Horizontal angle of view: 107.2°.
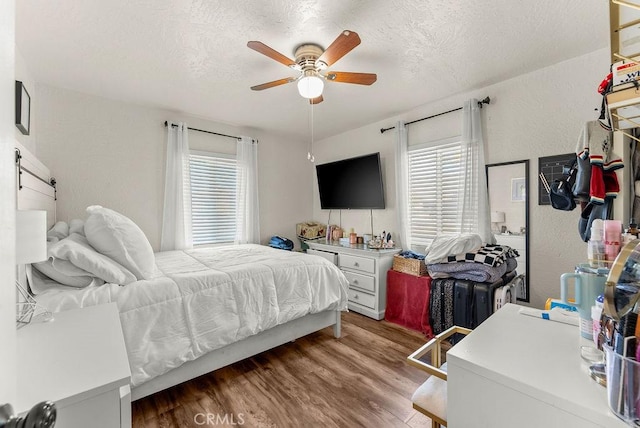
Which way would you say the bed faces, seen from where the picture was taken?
facing away from the viewer and to the right of the viewer

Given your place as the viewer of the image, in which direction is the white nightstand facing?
facing to the right of the viewer

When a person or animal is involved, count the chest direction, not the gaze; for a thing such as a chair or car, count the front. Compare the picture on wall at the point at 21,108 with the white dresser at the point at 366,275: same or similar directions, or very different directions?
very different directions

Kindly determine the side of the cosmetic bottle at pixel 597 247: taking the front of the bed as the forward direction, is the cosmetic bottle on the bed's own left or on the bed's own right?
on the bed's own right

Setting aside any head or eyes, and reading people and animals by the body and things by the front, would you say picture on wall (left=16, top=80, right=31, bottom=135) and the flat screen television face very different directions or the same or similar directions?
very different directions

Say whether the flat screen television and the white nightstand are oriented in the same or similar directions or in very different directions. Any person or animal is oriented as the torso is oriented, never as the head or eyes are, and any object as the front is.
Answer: very different directions

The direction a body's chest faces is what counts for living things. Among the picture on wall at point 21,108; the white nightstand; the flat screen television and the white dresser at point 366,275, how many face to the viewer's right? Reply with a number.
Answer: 2

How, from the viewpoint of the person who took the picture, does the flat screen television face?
facing the viewer and to the left of the viewer

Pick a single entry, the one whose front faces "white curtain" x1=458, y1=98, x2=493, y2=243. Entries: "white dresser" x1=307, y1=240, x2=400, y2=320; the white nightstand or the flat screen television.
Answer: the white nightstand

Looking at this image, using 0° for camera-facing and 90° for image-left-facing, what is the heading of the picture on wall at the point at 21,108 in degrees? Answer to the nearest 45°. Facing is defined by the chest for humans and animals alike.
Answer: approximately 270°

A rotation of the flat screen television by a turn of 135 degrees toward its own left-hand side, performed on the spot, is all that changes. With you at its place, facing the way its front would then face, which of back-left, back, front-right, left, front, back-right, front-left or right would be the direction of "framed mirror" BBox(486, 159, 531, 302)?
front-right
